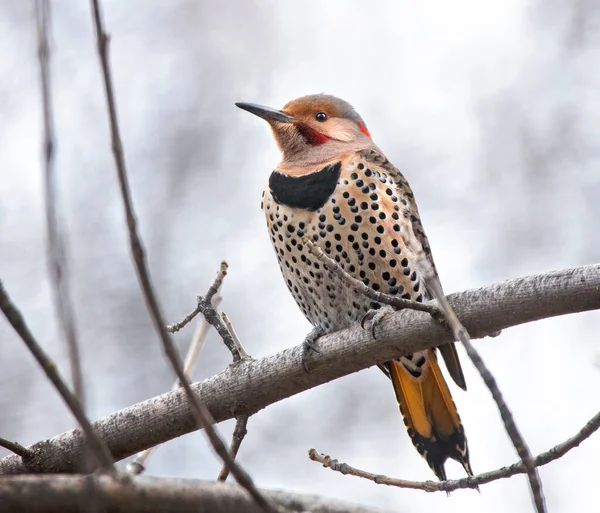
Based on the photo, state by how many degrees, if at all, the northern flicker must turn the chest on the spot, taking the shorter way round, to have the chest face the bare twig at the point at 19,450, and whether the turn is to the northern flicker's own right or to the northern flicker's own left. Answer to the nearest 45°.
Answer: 0° — it already faces it

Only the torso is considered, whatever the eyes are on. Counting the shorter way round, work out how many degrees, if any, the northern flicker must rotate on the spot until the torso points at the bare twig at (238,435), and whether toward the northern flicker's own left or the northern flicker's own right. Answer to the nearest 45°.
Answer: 0° — it already faces it

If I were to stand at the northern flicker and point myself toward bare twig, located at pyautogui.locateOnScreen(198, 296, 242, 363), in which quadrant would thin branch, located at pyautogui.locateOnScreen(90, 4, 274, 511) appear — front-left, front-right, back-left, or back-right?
front-left

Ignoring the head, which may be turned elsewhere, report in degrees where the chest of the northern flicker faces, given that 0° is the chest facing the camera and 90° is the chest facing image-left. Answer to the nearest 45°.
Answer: approximately 45°

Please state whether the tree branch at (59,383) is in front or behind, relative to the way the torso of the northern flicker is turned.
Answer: in front

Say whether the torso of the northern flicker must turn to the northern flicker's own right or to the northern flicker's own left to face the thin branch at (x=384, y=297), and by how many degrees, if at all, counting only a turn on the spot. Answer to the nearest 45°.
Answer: approximately 45° to the northern flicker's own left

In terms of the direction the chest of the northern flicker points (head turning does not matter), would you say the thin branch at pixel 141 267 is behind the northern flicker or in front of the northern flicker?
in front
